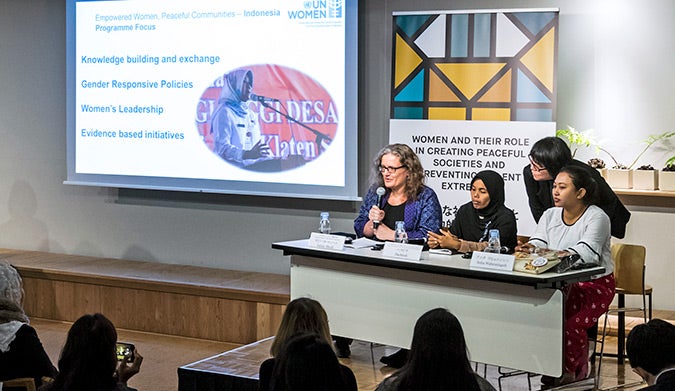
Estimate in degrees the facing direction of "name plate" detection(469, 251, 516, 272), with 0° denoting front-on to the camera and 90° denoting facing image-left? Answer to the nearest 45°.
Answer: approximately 45°

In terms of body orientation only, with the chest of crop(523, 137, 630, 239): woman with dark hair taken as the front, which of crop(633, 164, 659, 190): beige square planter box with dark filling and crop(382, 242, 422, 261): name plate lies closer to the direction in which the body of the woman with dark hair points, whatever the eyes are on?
the name plate

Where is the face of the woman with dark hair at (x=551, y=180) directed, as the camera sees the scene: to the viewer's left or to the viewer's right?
to the viewer's left

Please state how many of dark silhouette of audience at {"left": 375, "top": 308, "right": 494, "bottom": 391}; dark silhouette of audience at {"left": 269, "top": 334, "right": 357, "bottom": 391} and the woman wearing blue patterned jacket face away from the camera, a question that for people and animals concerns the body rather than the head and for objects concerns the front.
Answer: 2

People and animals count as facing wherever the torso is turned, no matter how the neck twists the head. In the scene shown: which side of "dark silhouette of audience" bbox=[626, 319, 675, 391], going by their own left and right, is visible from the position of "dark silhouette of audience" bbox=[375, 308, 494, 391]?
left

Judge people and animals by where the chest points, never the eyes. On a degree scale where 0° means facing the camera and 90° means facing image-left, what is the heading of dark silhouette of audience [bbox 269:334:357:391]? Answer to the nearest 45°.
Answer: approximately 180°

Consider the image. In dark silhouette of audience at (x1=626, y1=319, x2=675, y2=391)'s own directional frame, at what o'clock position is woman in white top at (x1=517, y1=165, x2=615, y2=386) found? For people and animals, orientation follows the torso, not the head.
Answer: The woman in white top is roughly at 1 o'clock from the dark silhouette of audience.

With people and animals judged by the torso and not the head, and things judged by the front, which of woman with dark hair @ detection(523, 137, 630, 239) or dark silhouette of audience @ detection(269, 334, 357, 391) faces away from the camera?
the dark silhouette of audience

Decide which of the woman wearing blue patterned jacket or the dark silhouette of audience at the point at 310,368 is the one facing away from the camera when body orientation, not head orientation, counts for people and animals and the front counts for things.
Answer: the dark silhouette of audience

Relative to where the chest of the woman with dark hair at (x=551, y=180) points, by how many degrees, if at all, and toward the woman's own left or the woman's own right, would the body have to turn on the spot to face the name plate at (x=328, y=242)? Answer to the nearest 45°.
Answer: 0° — they already face it

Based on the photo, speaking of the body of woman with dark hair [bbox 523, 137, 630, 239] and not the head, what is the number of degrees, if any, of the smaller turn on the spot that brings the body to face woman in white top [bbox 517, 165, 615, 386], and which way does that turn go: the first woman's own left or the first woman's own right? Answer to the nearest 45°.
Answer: approximately 45° to the first woman's own left
